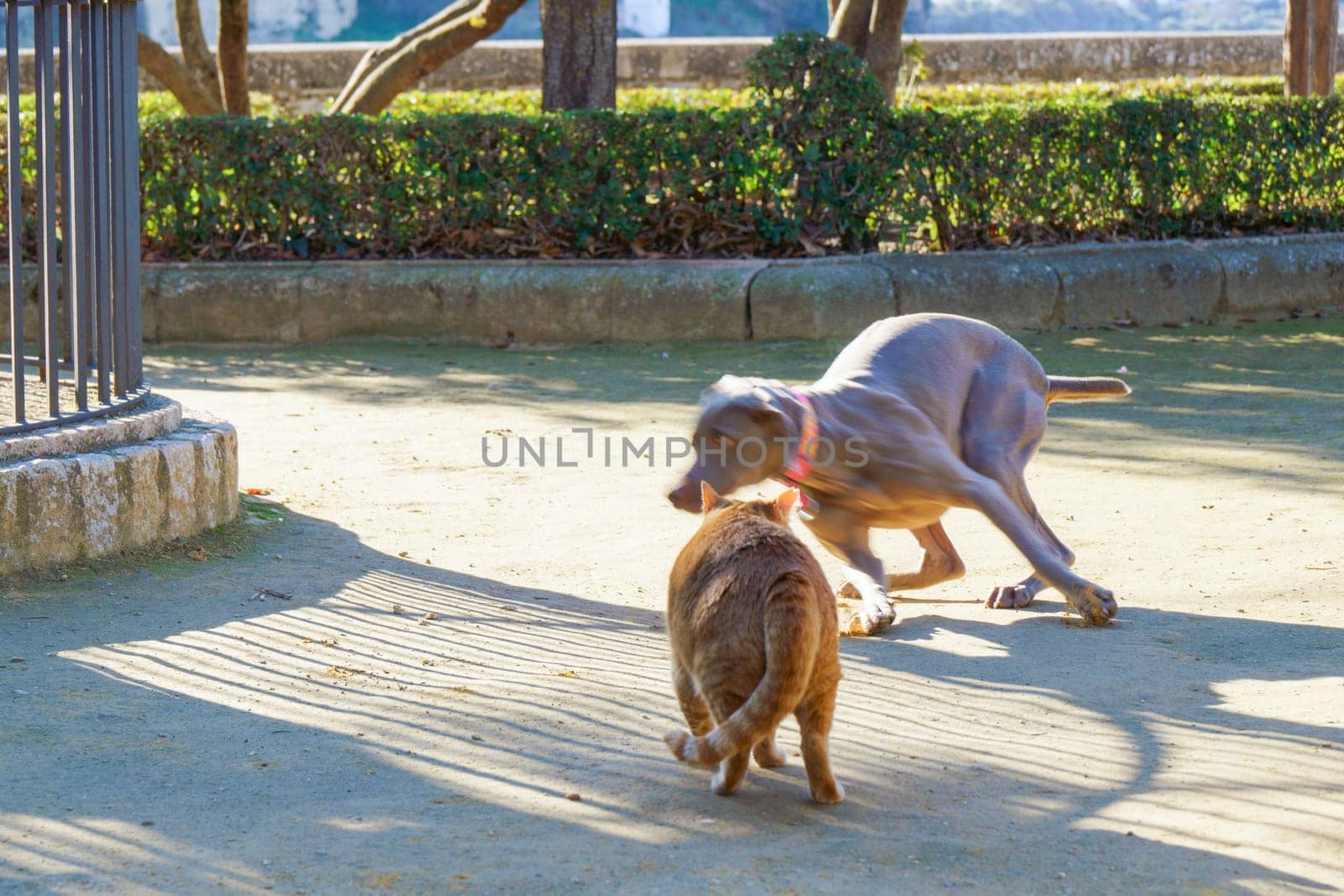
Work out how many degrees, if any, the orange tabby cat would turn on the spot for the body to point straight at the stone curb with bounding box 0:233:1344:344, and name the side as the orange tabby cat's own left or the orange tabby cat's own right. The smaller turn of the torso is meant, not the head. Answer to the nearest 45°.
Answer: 0° — it already faces it

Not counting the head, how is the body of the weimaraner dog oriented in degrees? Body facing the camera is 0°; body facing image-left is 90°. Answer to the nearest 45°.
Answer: approximately 90°

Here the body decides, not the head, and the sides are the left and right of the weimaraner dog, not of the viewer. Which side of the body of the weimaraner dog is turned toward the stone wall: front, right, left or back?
right

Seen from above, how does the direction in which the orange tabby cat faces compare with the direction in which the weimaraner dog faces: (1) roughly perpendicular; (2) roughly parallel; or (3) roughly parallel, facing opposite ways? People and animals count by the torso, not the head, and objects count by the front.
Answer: roughly perpendicular

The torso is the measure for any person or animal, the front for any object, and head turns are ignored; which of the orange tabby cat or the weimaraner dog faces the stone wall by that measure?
the orange tabby cat

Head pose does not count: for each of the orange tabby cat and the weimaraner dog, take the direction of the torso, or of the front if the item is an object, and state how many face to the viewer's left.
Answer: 1

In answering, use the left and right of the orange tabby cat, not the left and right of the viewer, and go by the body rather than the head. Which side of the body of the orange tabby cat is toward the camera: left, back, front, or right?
back

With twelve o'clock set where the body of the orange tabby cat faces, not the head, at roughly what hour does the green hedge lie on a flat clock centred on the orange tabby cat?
The green hedge is roughly at 12 o'clock from the orange tabby cat.

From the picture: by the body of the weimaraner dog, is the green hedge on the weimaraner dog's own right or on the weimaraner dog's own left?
on the weimaraner dog's own right
